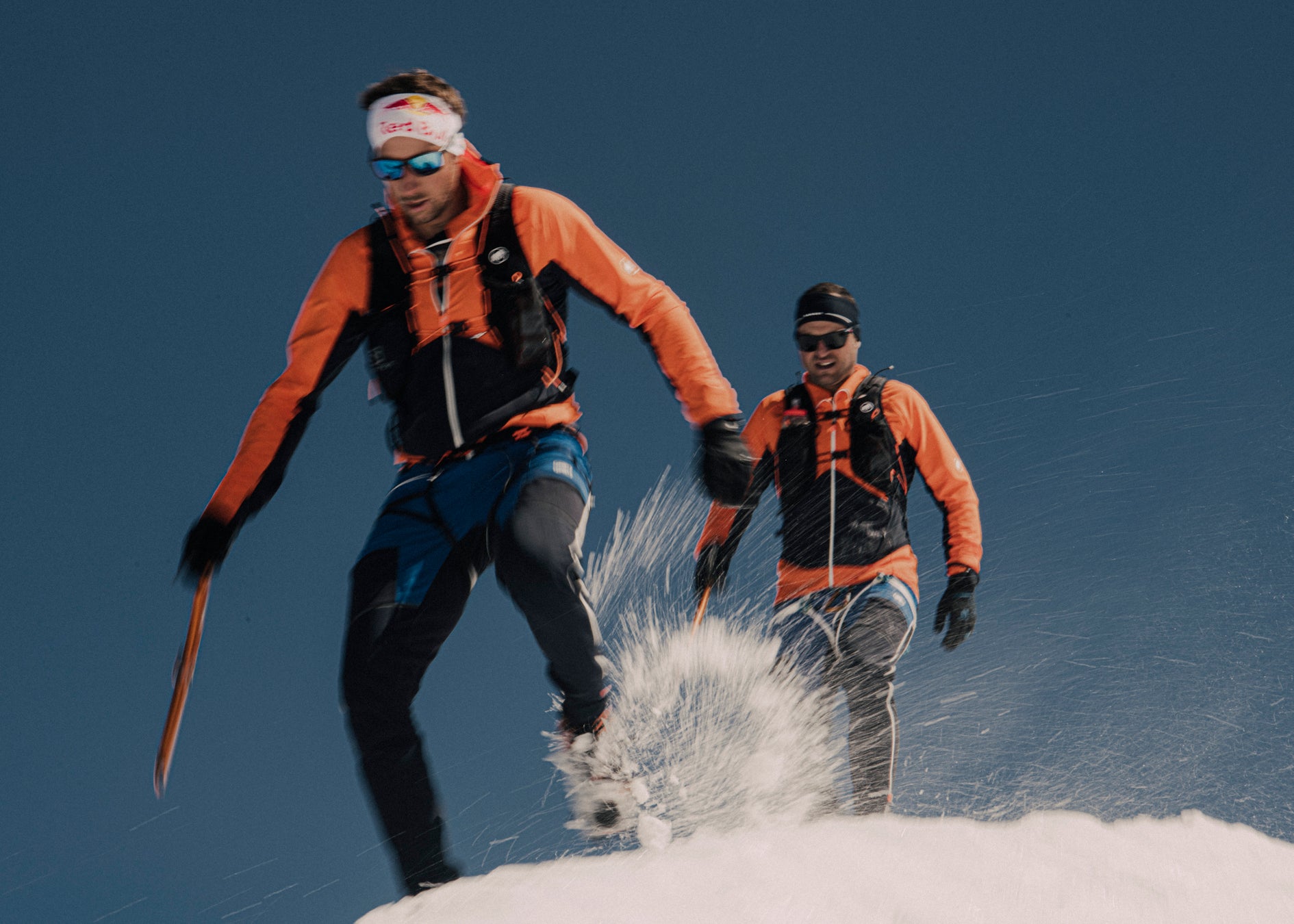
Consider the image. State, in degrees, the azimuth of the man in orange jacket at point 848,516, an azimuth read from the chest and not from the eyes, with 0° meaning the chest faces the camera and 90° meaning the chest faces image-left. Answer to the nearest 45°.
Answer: approximately 0°

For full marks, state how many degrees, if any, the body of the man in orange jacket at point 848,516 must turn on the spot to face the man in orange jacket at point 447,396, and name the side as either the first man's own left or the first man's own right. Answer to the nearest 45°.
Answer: approximately 45° to the first man's own right

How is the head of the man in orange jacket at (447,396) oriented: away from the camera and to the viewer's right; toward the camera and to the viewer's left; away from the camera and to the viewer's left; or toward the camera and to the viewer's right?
toward the camera and to the viewer's left
